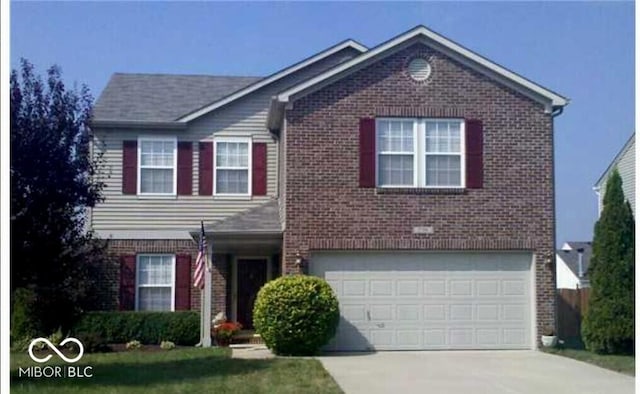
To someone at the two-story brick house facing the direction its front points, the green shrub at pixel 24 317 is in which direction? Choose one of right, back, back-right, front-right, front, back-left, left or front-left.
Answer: right

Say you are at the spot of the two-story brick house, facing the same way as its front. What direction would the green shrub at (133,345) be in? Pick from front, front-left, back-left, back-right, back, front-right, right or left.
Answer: right

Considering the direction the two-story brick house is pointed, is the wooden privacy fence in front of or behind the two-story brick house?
behind

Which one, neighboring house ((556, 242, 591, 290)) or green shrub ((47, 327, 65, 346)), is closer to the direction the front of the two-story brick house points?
the green shrub

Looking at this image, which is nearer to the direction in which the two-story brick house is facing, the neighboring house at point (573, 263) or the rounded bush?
the rounded bush

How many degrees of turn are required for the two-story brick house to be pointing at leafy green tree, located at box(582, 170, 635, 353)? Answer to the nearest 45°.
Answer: approximately 90° to its left

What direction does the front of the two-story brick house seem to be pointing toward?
toward the camera

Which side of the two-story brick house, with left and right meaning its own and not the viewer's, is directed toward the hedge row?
right

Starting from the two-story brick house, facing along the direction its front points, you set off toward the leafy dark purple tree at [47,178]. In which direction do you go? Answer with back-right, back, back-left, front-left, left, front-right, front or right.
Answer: front-right

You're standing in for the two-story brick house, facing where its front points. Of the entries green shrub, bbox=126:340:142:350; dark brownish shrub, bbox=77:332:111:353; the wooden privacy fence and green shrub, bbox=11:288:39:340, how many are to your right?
3
